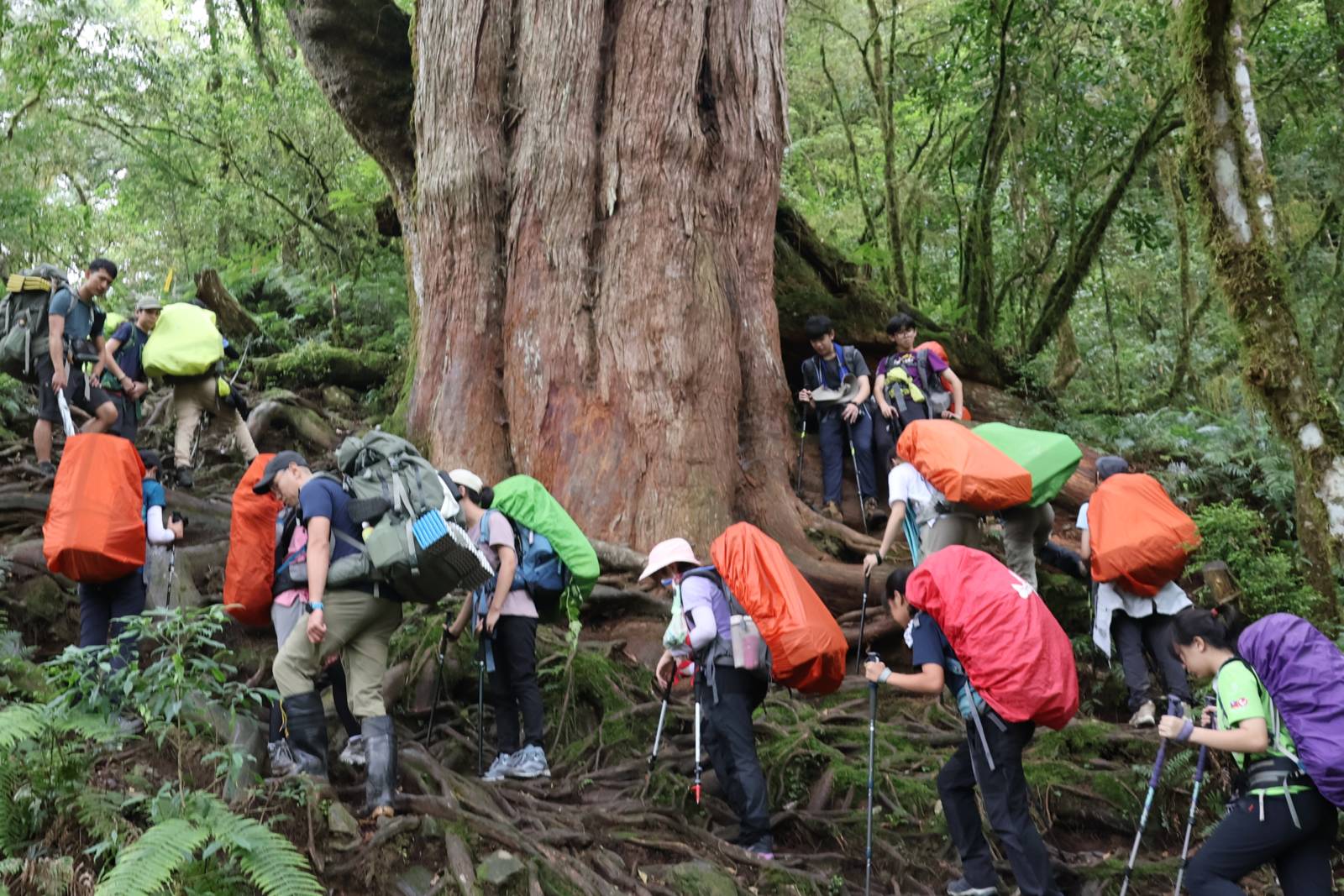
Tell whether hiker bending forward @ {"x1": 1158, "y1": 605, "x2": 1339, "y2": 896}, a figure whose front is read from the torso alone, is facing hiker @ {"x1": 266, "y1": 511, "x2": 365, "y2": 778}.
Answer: yes

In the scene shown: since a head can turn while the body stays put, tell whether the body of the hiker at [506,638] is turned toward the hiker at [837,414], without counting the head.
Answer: no

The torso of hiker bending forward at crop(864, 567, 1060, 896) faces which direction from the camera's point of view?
to the viewer's left

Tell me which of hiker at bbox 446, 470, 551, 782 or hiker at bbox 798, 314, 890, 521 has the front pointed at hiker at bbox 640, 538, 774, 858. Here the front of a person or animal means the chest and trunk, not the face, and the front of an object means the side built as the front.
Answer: hiker at bbox 798, 314, 890, 521

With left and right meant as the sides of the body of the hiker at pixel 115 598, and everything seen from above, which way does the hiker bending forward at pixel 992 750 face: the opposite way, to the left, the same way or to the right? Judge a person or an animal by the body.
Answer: to the left

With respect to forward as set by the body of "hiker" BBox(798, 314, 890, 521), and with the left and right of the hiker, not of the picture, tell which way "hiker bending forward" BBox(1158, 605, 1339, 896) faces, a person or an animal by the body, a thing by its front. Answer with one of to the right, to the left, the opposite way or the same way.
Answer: to the right

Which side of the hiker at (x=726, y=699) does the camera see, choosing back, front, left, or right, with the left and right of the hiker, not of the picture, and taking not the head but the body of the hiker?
left

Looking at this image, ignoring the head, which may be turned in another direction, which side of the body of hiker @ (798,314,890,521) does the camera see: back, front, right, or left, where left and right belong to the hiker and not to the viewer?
front

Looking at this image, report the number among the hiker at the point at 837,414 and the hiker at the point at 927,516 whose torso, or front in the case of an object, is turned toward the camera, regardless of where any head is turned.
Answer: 1

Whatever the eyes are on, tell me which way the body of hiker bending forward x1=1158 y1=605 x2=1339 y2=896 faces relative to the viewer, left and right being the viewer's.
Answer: facing to the left of the viewer

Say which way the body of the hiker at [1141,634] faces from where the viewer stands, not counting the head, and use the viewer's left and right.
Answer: facing away from the viewer and to the left of the viewer

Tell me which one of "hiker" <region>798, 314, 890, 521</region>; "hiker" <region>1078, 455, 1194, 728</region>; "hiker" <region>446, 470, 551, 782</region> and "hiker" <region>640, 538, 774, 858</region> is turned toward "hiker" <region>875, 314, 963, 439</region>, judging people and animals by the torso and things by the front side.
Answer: "hiker" <region>1078, 455, 1194, 728</region>

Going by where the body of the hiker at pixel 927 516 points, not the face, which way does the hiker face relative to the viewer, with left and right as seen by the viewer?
facing to the left of the viewer

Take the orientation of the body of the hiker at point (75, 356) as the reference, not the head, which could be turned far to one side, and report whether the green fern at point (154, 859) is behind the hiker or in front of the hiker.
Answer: in front

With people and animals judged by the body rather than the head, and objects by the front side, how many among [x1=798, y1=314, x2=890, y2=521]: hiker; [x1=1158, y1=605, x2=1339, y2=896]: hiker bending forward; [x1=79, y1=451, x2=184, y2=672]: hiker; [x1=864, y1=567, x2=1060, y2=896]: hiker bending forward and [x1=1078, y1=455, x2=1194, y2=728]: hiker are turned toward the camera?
1

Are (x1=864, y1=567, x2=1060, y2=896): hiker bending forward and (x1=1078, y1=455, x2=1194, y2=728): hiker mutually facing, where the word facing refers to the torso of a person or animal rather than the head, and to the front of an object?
no
